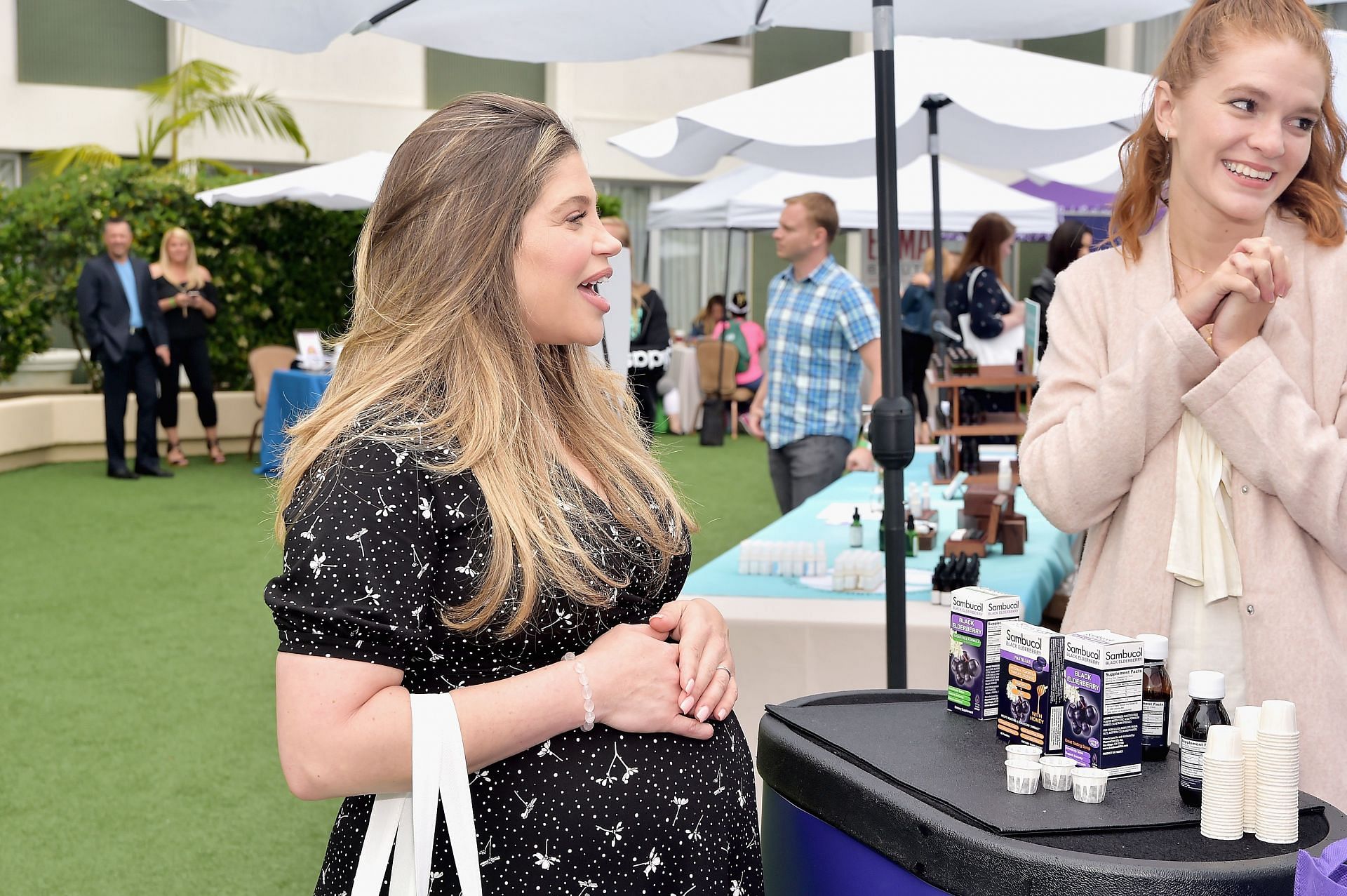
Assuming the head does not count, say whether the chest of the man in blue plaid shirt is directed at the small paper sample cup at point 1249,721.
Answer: no

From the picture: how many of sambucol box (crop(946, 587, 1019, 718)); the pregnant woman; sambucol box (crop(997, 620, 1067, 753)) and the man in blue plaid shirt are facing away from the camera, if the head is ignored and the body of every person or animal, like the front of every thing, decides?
0

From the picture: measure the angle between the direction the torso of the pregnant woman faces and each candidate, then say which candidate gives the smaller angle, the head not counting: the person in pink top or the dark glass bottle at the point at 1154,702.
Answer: the dark glass bottle

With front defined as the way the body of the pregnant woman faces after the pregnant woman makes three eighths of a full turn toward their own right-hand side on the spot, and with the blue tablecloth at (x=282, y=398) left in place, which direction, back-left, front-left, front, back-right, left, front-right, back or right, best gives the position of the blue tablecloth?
right

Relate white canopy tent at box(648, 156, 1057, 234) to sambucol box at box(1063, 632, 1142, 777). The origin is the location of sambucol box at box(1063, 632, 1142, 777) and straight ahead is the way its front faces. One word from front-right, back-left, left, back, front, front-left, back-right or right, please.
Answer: back-right

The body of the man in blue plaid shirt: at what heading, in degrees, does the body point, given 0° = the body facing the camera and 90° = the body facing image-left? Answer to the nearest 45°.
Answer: approximately 45°

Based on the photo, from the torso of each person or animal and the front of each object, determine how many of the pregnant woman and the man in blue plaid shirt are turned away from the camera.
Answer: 0

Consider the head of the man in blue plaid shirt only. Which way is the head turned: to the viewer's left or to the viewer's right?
to the viewer's left

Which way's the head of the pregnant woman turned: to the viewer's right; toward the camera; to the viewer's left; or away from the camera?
to the viewer's right

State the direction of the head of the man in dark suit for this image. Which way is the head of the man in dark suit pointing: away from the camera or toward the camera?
toward the camera

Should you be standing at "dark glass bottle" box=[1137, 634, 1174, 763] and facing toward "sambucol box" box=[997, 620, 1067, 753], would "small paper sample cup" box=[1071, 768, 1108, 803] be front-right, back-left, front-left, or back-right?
front-left

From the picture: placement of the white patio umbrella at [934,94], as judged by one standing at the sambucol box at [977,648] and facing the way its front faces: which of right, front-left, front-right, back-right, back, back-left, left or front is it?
back-right

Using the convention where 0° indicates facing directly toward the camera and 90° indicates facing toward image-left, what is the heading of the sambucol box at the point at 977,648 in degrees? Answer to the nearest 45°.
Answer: approximately 45°

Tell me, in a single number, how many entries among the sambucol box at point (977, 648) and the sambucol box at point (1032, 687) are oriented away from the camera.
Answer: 0

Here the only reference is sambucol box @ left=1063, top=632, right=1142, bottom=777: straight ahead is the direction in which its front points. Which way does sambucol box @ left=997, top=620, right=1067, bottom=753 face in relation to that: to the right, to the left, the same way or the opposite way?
the same way

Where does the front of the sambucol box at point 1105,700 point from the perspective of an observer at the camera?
facing the viewer and to the left of the viewer

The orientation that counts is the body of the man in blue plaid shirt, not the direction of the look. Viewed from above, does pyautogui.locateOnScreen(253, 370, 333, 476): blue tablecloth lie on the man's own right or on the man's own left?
on the man's own right

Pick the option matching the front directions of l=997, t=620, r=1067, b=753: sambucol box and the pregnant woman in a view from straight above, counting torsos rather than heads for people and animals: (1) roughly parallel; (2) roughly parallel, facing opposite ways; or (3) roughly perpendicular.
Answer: roughly perpendicular

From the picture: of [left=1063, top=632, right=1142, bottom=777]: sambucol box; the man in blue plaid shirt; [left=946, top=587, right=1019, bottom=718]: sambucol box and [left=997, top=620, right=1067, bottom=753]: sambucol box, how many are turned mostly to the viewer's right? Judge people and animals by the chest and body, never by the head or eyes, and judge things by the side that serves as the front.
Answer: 0
